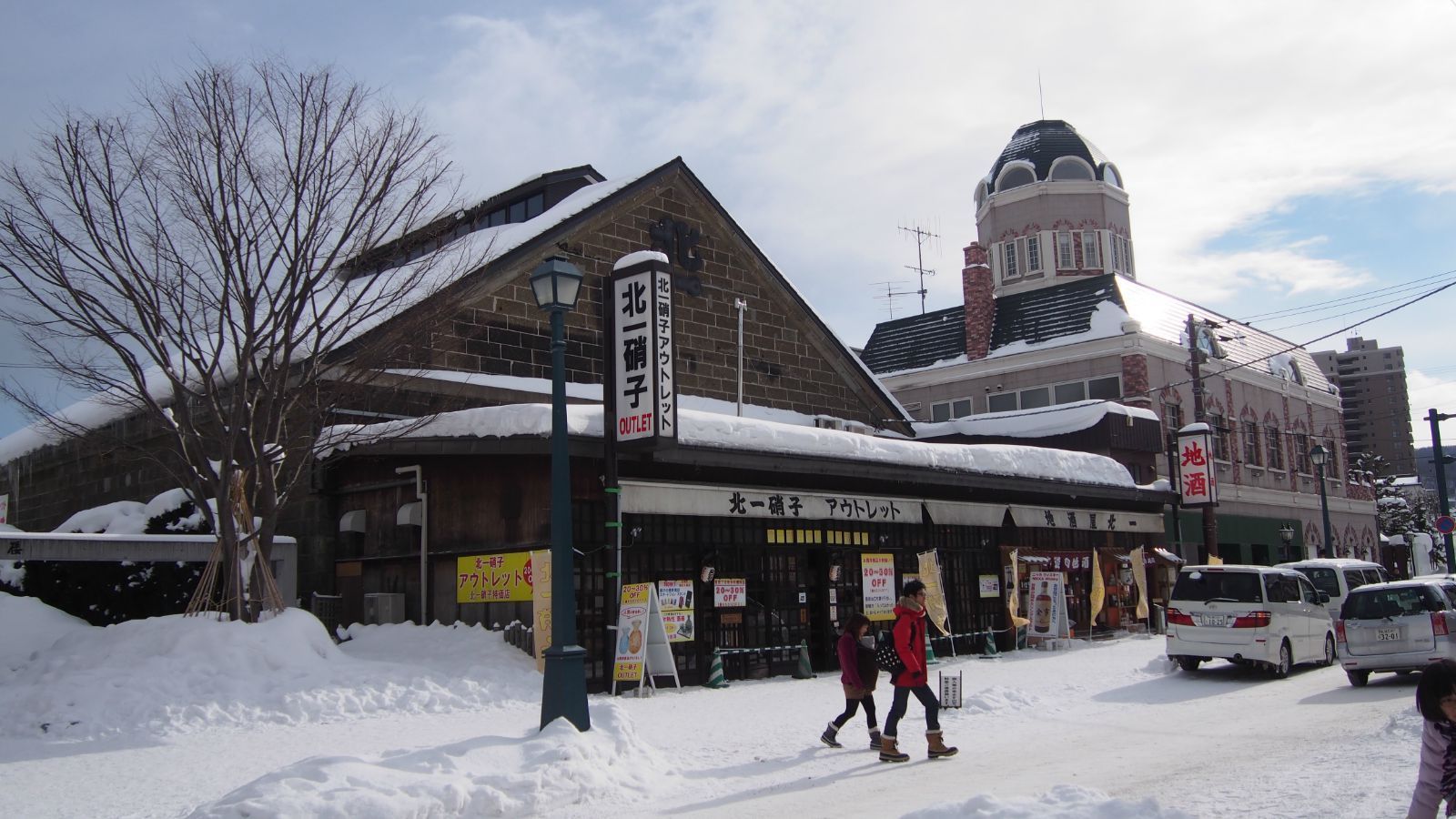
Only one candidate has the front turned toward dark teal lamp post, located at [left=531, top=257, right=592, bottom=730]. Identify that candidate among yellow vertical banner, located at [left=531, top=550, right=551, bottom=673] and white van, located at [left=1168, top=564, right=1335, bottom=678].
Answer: the yellow vertical banner

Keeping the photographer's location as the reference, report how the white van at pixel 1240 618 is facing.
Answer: facing away from the viewer and to the right of the viewer

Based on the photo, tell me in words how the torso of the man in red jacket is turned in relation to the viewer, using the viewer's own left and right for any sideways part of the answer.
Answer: facing to the right of the viewer

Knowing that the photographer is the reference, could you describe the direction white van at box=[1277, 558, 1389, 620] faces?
facing away from the viewer and to the right of the viewer

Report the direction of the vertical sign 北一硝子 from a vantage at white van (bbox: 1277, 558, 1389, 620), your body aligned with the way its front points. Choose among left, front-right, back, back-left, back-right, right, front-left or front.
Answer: back

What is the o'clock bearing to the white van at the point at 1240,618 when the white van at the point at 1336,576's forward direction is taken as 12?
the white van at the point at 1240,618 is roughly at 5 o'clock from the white van at the point at 1336,576.

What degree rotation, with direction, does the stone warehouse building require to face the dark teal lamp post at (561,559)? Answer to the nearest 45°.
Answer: approximately 45° to its right

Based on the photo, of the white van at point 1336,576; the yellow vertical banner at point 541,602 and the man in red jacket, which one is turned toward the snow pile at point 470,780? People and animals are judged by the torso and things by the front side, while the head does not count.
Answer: the yellow vertical banner
